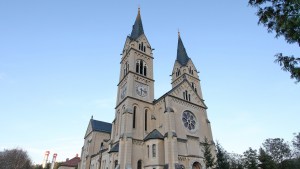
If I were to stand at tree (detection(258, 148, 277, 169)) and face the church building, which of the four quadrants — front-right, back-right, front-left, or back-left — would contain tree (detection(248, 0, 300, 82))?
front-left

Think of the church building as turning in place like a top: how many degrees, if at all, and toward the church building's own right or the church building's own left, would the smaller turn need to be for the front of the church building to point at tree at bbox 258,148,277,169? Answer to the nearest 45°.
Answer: approximately 45° to the church building's own left

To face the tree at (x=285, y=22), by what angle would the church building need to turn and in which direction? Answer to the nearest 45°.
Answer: approximately 45° to its right

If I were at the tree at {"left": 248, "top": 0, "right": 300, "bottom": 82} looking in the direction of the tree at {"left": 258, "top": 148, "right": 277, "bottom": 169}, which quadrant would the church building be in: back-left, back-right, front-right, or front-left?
front-left

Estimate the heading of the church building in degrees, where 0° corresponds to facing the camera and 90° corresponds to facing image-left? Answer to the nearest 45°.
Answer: approximately 315°
